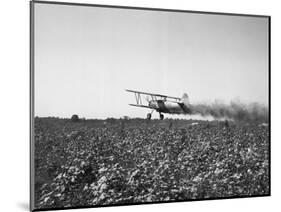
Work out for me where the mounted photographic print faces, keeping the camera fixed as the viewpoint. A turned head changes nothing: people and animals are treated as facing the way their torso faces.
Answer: facing the viewer and to the right of the viewer
